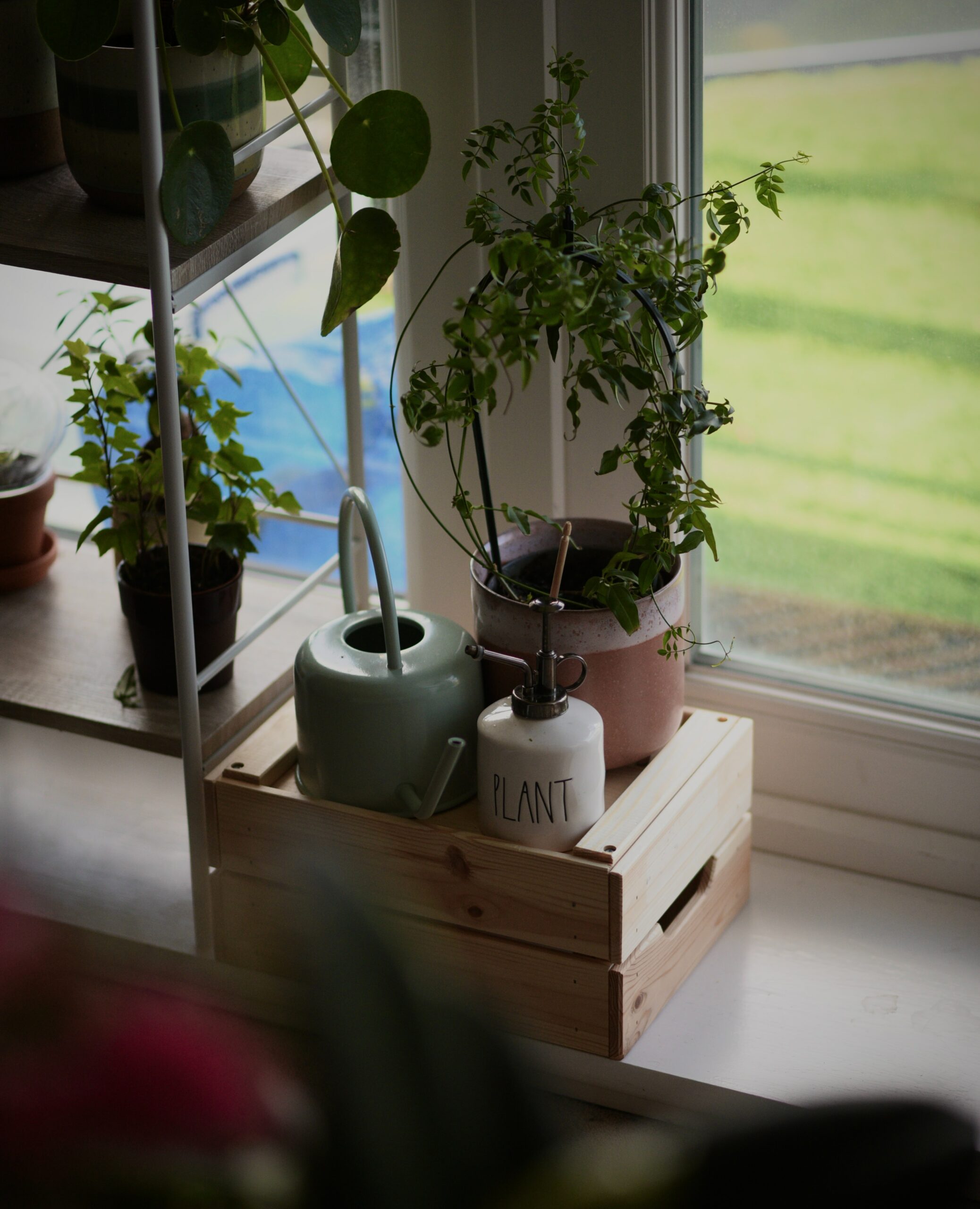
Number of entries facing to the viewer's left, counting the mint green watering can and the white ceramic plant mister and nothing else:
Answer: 1

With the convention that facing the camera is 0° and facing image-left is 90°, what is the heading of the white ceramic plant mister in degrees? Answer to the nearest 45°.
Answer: approximately 90°
